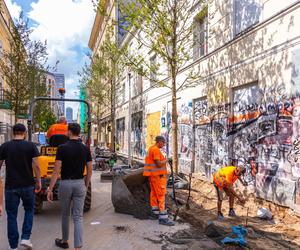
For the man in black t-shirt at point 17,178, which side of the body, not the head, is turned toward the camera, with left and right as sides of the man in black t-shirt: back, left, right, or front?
back

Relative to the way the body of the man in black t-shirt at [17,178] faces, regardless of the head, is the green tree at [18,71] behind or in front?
in front

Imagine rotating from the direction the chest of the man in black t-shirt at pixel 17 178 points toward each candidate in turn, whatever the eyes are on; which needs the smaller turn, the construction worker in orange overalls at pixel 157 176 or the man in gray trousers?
the construction worker in orange overalls

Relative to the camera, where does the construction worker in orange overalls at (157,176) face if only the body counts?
to the viewer's right

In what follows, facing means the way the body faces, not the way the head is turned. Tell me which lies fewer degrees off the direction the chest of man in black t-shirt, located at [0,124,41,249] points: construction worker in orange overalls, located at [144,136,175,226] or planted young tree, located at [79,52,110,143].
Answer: the planted young tree

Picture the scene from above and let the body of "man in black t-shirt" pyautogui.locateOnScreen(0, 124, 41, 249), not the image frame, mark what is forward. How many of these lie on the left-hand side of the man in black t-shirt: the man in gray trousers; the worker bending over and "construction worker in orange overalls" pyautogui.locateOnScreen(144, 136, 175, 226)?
0

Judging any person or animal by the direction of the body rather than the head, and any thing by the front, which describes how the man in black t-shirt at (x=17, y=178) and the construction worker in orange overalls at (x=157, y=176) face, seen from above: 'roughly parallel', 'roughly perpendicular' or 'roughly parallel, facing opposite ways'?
roughly perpendicular

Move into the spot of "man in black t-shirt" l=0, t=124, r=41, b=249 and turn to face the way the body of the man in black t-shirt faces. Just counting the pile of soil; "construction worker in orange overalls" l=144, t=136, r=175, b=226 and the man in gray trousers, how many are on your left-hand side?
0

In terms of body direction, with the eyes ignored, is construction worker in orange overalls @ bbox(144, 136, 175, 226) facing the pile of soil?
yes

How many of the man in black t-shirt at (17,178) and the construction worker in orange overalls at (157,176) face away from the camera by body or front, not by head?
1

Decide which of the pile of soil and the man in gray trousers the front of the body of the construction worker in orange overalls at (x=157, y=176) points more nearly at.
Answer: the pile of soil

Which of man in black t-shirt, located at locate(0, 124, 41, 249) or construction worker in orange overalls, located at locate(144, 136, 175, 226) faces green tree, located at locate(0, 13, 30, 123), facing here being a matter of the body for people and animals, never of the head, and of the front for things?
the man in black t-shirt

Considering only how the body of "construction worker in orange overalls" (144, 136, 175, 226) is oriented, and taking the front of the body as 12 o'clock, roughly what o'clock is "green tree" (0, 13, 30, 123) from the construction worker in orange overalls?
The green tree is roughly at 8 o'clock from the construction worker in orange overalls.

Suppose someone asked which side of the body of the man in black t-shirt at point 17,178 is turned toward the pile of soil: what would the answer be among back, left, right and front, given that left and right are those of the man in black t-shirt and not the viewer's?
right
